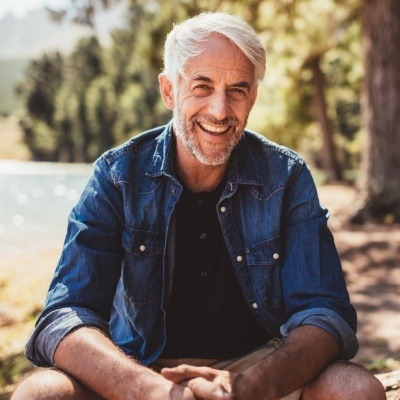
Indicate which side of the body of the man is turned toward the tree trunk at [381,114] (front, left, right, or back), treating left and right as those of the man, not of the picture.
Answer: back

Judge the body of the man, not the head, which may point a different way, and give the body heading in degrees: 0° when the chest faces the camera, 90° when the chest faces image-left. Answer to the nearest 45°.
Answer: approximately 0°
